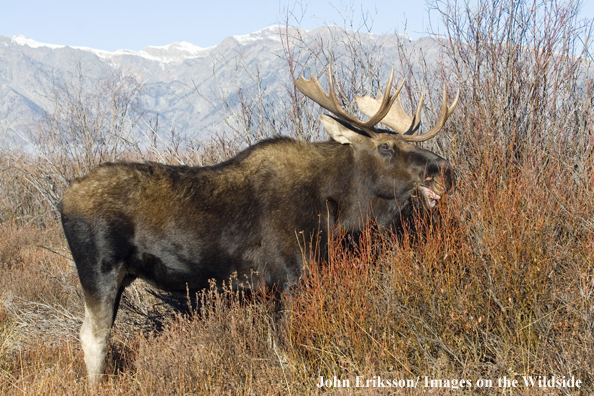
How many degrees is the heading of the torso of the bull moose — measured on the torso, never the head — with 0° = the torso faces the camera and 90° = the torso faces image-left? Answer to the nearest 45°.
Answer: approximately 270°
